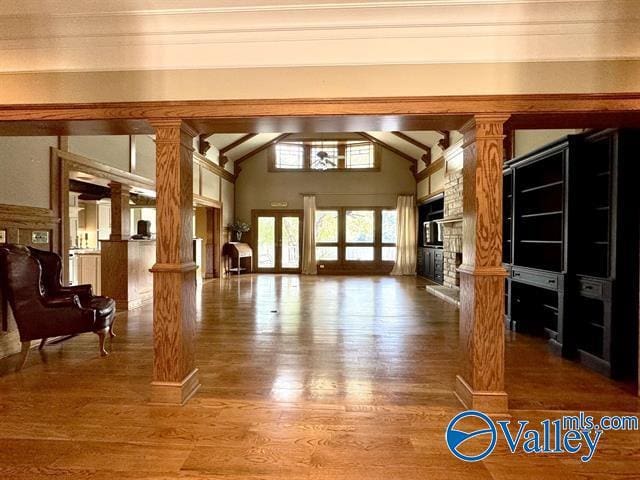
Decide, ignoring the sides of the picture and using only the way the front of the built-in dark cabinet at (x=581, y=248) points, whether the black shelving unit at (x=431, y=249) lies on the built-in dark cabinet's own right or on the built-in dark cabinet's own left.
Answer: on the built-in dark cabinet's own right

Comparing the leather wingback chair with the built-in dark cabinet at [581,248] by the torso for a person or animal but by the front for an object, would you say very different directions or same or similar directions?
very different directions

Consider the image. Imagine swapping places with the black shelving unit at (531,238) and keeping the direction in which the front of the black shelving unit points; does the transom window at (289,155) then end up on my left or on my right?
on my right

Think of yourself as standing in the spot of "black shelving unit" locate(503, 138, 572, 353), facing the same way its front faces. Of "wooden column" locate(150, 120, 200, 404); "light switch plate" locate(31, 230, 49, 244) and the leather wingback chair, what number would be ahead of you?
3

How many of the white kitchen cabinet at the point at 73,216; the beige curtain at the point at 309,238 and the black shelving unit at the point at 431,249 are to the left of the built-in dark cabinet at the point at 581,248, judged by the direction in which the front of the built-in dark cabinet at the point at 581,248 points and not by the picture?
0

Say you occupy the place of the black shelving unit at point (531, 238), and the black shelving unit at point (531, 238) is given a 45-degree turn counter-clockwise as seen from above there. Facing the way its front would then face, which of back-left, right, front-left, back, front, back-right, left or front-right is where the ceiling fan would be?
back-right

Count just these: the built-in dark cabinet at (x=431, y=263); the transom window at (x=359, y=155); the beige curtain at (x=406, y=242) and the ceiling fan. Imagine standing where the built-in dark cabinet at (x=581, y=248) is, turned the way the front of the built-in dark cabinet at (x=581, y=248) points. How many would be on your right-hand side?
4

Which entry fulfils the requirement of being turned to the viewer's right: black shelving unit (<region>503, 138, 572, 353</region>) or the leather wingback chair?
the leather wingback chair

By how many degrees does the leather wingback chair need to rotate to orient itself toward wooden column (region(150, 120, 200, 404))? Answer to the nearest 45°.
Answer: approximately 45° to its right

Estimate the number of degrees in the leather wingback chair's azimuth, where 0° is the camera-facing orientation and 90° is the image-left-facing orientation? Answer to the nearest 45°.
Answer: approximately 270°

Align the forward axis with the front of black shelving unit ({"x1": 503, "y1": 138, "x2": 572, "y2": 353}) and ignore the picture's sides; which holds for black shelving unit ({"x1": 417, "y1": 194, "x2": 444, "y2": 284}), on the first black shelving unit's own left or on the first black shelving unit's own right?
on the first black shelving unit's own right

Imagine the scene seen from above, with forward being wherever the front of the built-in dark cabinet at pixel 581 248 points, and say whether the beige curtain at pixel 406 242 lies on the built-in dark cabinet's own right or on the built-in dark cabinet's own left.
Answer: on the built-in dark cabinet's own right

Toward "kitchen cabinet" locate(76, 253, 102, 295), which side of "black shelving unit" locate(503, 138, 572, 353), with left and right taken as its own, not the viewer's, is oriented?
front

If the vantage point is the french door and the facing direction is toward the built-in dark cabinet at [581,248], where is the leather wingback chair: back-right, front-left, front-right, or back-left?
front-right

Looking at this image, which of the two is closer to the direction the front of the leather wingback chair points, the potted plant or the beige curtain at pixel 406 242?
the beige curtain

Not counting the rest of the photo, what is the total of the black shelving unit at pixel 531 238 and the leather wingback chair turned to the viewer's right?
1

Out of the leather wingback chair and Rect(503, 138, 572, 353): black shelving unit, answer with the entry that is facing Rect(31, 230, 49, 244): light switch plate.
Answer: the black shelving unit

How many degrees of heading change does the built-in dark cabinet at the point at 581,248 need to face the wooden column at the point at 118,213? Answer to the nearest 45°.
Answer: approximately 45° to its right

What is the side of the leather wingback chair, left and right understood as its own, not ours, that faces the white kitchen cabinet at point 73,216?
left

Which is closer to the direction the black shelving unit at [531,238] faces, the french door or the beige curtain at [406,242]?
the french door

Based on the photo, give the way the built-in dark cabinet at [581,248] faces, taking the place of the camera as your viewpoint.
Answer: facing the viewer and to the left of the viewer

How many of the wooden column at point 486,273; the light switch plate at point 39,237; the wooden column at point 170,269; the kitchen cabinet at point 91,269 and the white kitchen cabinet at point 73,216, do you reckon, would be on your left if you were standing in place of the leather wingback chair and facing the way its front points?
3
